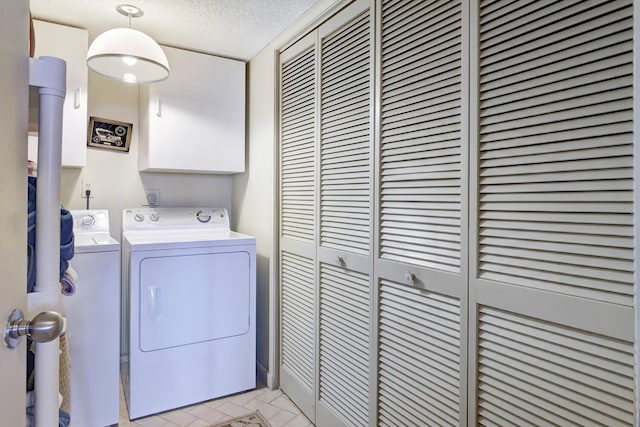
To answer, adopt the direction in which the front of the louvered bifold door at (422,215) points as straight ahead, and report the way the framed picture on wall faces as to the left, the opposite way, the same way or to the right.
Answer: to the left

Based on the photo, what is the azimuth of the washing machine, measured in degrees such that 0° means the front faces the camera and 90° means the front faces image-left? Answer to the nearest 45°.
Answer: approximately 0°

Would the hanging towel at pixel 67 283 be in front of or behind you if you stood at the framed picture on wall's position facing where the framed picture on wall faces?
in front

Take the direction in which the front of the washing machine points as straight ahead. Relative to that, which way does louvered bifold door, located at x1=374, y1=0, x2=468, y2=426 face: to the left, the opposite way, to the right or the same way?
to the right

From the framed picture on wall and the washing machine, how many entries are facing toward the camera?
2

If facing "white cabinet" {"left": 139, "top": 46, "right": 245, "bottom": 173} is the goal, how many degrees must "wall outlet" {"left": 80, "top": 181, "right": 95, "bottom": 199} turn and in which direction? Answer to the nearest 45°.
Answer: approximately 45° to its left

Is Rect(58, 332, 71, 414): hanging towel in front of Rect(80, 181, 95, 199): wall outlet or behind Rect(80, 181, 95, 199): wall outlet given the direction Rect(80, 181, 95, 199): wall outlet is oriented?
in front

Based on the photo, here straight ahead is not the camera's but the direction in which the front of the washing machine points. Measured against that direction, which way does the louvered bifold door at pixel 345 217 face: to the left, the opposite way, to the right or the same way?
to the right
